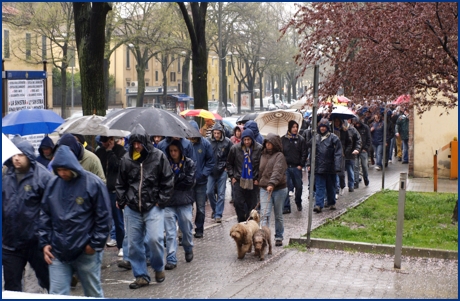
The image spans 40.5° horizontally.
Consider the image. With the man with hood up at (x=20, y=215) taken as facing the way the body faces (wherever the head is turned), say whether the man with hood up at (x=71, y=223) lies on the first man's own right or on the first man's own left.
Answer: on the first man's own left

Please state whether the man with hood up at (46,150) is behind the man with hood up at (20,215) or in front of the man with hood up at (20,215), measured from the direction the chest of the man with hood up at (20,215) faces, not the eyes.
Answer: behind

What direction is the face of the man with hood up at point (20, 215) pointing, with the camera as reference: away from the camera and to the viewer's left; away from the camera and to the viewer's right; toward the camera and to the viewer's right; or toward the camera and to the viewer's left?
toward the camera and to the viewer's left

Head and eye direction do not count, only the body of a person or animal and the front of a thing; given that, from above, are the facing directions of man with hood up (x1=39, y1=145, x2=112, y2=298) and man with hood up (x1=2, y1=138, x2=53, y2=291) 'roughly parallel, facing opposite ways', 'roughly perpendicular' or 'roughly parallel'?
roughly parallel

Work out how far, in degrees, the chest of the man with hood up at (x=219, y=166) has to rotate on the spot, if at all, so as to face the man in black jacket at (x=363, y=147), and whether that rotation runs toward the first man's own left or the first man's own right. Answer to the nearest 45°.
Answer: approximately 135° to the first man's own left

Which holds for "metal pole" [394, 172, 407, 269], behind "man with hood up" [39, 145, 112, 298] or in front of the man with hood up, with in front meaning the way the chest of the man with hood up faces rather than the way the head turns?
behind

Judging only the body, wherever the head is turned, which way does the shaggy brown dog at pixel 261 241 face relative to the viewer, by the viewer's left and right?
facing the viewer and to the left of the viewer

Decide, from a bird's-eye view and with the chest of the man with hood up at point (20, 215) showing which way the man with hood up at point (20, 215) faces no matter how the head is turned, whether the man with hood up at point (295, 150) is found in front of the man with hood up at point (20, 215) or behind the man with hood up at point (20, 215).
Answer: behind

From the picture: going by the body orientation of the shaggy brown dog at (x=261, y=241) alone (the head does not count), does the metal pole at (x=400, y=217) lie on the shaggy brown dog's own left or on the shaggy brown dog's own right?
on the shaggy brown dog's own left

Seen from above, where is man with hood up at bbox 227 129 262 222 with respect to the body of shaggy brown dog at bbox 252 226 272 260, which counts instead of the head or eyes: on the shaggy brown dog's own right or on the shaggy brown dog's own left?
on the shaggy brown dog's own right

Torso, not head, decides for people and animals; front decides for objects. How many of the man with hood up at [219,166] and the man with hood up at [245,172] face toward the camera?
2

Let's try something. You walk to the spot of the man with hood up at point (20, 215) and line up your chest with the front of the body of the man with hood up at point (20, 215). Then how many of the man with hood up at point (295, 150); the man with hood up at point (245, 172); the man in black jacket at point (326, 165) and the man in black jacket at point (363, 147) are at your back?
4

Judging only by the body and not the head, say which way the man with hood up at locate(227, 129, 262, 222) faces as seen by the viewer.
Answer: toward the camera
